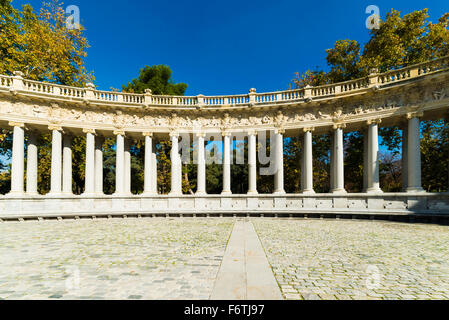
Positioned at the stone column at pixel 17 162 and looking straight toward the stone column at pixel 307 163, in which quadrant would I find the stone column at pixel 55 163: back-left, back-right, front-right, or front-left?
front-left

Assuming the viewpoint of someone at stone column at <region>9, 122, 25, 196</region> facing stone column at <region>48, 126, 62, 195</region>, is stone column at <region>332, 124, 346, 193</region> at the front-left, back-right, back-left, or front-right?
front-right

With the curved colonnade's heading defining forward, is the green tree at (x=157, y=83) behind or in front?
behind

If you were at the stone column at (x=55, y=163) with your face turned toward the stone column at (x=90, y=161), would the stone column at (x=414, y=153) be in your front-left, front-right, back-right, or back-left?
front-right

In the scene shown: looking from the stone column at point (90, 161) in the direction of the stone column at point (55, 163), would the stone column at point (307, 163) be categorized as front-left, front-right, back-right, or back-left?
back-left

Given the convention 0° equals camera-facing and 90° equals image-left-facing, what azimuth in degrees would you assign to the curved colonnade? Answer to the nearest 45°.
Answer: approximately 0°
